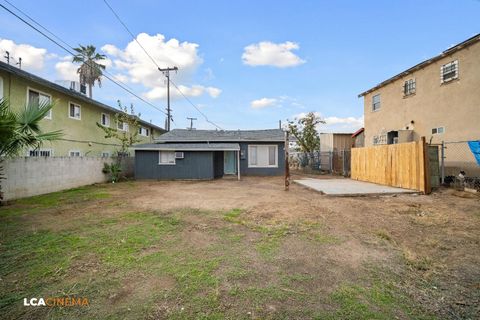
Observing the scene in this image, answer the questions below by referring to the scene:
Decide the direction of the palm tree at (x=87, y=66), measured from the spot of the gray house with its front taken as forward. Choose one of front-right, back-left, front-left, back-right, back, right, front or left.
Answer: back-right

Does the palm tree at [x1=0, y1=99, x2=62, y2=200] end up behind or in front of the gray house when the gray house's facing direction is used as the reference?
in front

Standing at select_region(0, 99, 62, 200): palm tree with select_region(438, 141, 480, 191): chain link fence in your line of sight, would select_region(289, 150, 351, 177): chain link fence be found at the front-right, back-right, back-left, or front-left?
front-left

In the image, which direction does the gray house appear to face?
toward the camera

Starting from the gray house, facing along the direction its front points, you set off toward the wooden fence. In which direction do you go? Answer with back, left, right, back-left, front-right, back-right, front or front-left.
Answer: front-left

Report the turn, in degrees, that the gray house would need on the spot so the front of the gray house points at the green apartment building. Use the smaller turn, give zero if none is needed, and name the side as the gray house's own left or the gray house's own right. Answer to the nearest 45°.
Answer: approximately 45° to the gray house's own right

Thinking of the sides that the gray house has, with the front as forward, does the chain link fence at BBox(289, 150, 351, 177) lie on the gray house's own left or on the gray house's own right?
on the gray house's own left

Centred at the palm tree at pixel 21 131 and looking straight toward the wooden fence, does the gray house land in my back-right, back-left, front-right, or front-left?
front-left

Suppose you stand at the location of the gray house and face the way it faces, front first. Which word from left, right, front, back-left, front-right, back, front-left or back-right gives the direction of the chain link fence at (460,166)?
front-left

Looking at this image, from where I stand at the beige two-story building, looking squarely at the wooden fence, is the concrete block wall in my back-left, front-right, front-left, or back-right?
front-right
